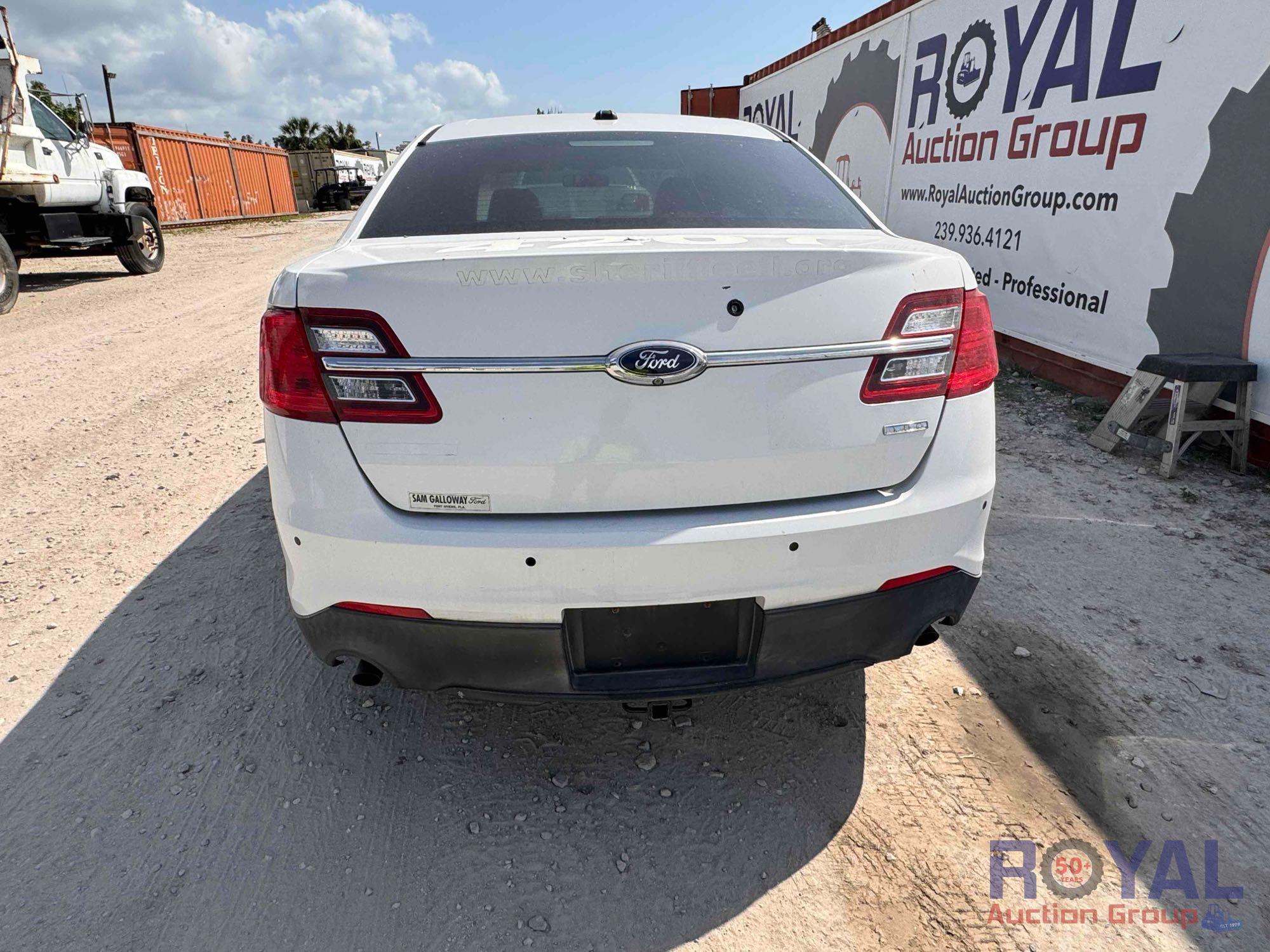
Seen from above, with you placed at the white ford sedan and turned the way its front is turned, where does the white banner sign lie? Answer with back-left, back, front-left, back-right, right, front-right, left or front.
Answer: front-right

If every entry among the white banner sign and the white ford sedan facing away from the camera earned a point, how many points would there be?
1

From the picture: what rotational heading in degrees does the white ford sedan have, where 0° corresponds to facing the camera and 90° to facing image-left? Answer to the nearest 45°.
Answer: approximately 180°

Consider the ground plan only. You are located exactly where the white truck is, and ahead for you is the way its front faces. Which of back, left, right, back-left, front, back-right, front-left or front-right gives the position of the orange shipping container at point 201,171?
front-left

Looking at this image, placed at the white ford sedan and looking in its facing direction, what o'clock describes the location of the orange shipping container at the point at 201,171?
The orange shipping container is roughly at 11 o'clock from the white ford sedan.

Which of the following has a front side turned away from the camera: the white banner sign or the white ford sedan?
the white ford sedan

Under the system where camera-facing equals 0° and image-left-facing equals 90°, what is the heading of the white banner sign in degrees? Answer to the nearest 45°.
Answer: approximately 45°

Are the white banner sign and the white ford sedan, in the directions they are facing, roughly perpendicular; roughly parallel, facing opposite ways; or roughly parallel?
roughly perpendicular

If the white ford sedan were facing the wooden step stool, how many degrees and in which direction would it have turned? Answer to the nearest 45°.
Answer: approximately 45° to its right

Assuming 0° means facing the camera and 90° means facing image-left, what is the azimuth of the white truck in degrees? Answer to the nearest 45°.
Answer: approximately 225°
